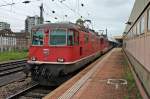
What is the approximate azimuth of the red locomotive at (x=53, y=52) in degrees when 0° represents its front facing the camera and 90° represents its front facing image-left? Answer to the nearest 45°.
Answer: approximately 45°

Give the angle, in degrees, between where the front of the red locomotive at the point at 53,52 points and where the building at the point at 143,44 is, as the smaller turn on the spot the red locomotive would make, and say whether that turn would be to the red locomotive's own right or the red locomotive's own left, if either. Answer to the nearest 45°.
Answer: approximately 90° to the red locomotive's own left
